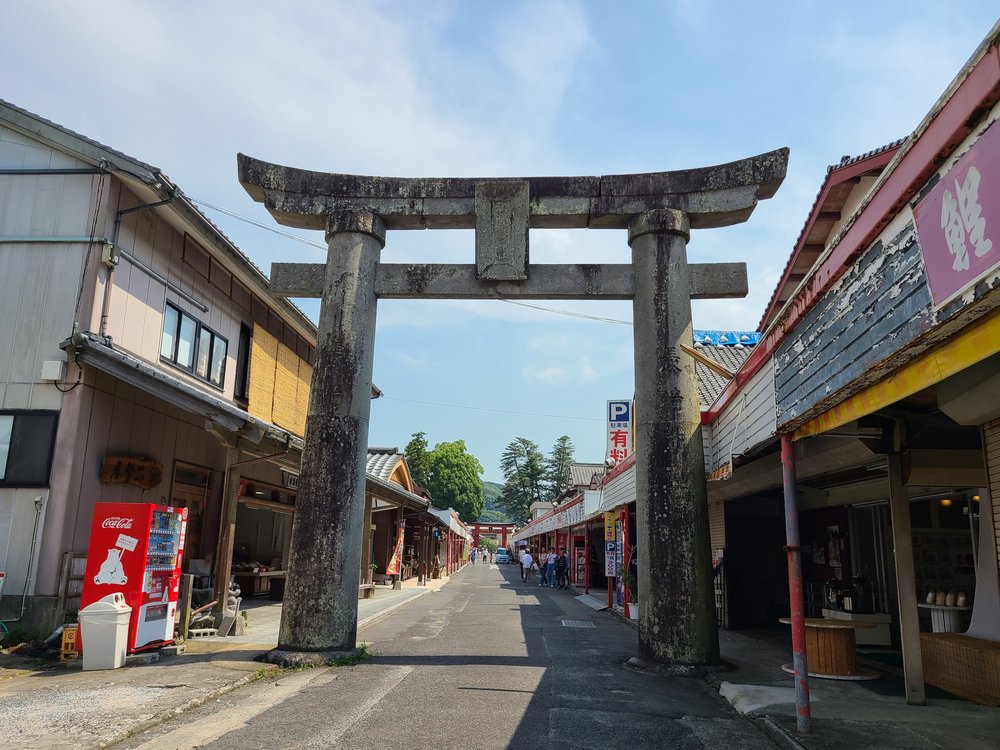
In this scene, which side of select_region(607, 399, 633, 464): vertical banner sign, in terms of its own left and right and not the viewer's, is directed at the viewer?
front

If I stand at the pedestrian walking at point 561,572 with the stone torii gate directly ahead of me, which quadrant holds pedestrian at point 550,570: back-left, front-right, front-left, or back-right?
back-right

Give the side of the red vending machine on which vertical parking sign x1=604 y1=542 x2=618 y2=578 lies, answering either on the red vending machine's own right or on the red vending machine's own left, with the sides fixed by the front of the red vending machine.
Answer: on the red vending machine's own left

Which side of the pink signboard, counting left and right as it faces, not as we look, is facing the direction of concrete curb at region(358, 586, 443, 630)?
right

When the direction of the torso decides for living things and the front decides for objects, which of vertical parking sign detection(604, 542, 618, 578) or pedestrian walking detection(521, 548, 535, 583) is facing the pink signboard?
the vertical parking sign

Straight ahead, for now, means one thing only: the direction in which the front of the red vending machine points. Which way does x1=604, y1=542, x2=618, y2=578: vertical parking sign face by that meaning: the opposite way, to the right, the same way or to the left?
to the right

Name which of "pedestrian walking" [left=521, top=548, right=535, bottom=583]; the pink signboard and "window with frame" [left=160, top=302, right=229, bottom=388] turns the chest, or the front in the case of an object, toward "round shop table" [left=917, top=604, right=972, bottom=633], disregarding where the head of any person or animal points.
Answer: the window with frame

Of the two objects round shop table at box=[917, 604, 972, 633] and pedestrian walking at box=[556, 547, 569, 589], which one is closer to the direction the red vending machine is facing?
the round shop table

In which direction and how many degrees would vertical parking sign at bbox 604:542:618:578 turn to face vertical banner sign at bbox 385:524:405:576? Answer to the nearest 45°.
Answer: approximately 135° to its right

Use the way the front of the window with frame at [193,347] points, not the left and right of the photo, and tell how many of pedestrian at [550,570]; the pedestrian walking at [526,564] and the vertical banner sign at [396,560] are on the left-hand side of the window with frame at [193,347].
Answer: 3

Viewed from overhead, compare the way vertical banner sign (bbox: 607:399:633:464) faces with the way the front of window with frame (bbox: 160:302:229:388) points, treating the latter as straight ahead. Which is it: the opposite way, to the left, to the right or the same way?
to the right
